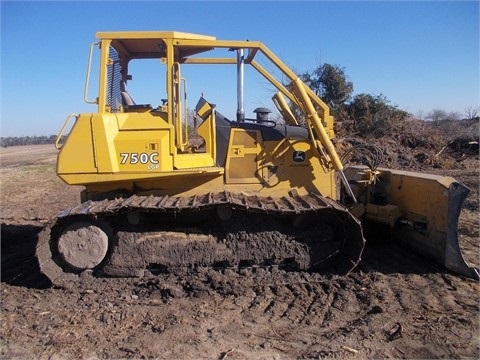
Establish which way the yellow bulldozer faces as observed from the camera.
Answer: facing to the right of the viewer

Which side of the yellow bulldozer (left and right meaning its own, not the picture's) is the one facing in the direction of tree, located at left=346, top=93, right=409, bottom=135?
left

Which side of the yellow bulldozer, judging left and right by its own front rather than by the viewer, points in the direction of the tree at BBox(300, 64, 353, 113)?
left
